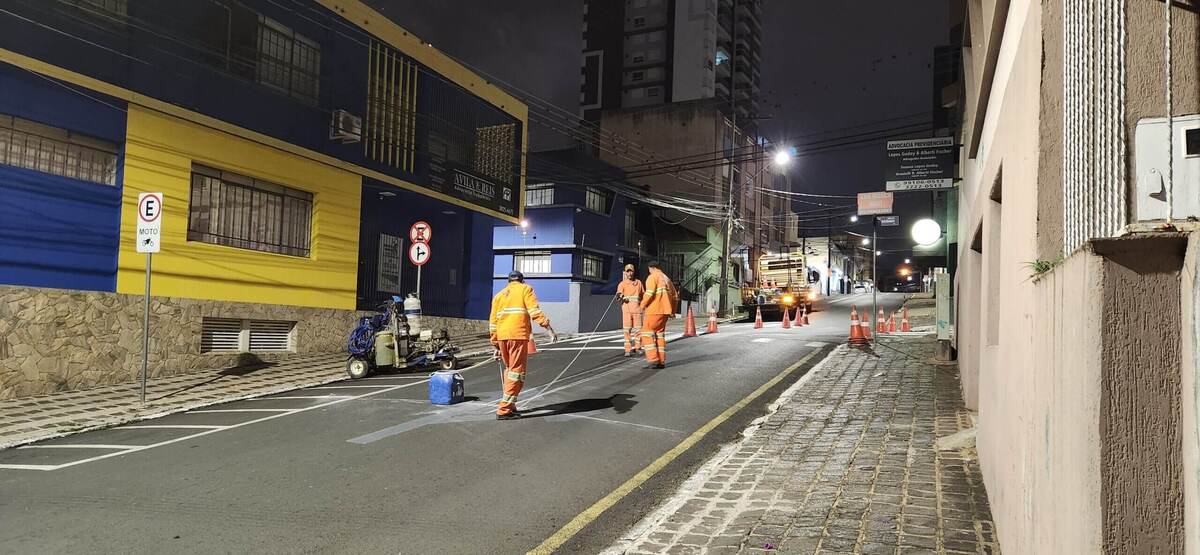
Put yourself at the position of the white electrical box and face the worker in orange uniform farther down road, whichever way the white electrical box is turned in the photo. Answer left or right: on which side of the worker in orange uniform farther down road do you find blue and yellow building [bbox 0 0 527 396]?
left

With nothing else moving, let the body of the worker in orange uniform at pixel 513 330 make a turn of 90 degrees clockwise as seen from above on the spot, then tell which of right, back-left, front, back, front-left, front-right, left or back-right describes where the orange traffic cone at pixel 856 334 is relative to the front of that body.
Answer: front-left

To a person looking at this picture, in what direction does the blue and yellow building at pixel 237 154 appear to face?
facing the viewer and to the right of the viewer

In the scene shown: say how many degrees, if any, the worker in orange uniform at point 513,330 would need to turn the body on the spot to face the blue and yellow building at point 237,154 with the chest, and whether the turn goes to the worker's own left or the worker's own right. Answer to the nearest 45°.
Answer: approximately 45° to the worker's own left

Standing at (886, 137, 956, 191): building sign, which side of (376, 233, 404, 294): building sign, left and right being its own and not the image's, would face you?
front

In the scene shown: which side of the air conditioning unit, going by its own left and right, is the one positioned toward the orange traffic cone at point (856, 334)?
front

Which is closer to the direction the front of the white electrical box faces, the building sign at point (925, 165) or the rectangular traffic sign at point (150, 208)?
the rectangular traffic sign

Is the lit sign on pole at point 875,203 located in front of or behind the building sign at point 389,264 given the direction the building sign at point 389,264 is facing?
in front

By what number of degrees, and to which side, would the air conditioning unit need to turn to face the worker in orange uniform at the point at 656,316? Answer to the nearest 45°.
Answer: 0° — it already faces them

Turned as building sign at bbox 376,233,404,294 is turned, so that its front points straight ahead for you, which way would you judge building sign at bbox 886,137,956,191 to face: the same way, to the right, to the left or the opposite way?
to the right

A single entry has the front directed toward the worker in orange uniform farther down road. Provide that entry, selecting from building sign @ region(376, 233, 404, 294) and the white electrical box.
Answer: the building sign

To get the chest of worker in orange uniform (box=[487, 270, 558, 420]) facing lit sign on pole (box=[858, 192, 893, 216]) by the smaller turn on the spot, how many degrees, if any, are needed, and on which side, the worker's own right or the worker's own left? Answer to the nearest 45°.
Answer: approximately 45° to the worker's own right

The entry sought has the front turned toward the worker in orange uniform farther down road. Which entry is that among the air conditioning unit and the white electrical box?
the air conditioning unit

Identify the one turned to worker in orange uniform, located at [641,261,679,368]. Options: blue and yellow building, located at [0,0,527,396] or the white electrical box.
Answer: the blue and yellow building
